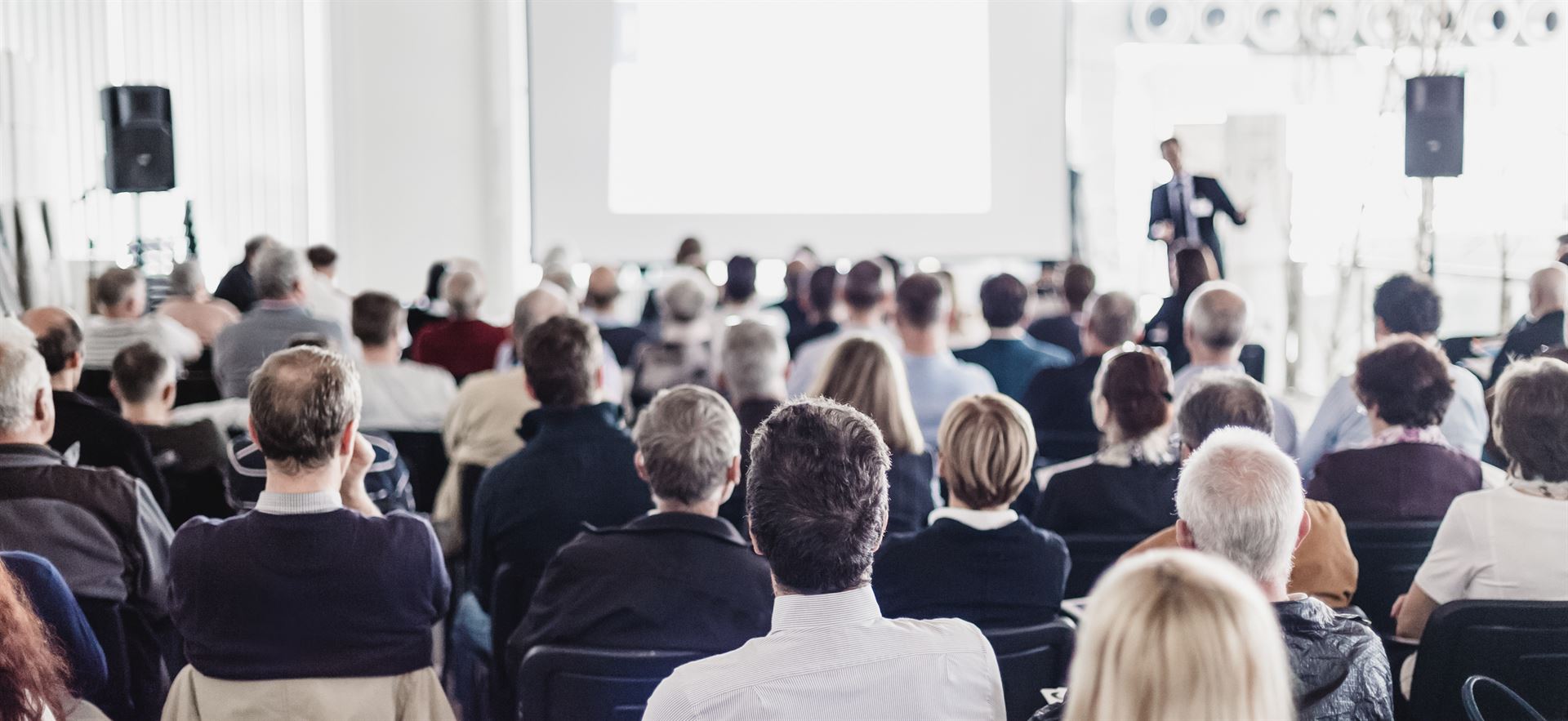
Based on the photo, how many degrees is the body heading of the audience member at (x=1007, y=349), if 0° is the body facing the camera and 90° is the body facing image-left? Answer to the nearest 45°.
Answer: approximately 180°

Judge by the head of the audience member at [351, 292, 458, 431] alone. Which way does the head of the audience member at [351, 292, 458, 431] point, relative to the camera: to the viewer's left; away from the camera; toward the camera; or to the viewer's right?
away from the camera

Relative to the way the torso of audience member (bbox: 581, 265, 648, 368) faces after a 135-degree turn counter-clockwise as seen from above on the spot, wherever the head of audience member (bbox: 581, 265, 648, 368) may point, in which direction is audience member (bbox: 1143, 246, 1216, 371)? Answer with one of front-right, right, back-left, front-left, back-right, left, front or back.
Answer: back-left

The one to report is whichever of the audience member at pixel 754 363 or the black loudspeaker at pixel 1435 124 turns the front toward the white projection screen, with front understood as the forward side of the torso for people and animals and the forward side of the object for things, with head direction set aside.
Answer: the audience member

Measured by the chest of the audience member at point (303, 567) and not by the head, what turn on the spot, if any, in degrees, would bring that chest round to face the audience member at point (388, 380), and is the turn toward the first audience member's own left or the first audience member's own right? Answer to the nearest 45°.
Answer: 0° — they already face them

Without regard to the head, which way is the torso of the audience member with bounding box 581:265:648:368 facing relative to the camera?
away from the camera

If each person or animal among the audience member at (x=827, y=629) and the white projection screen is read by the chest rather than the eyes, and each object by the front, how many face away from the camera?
1

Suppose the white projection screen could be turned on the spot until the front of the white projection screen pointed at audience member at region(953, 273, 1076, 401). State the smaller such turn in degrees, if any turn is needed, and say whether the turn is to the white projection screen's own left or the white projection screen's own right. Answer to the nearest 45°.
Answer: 0° — it already faces them

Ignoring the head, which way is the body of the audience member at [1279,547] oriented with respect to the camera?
away from the camera

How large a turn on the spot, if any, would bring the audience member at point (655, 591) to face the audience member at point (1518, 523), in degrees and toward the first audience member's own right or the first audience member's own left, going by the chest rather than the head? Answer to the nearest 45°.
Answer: approximately 90° to the first audience member's own right

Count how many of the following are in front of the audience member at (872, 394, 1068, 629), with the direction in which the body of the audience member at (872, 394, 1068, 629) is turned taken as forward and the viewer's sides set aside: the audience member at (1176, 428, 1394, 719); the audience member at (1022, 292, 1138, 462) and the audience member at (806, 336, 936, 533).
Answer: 2

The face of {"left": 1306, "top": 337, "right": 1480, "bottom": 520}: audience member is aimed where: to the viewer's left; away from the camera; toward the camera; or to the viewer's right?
away from the camera

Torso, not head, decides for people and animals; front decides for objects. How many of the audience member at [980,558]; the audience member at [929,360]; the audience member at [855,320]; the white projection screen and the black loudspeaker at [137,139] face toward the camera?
2

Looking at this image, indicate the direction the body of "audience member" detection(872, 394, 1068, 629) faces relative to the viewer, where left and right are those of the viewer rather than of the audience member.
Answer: facing away from the viewer

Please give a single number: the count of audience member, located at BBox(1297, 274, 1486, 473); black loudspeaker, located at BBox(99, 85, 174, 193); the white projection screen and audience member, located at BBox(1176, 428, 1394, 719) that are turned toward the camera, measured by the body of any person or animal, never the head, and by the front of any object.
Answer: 2

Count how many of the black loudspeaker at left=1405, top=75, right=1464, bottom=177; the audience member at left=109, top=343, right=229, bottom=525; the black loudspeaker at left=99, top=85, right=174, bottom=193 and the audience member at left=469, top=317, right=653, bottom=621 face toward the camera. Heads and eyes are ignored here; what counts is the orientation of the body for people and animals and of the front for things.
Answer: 2

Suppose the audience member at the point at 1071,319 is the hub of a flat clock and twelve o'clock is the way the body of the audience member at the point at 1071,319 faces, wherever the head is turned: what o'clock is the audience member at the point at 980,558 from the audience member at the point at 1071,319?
the audience member at the point at 980,558 is roughly at 6 o'clock from the audience member at the point at 1071,319.

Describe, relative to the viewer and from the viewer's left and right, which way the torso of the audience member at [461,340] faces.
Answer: facing away from the viewer

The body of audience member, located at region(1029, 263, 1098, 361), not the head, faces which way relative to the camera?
away from the camera
